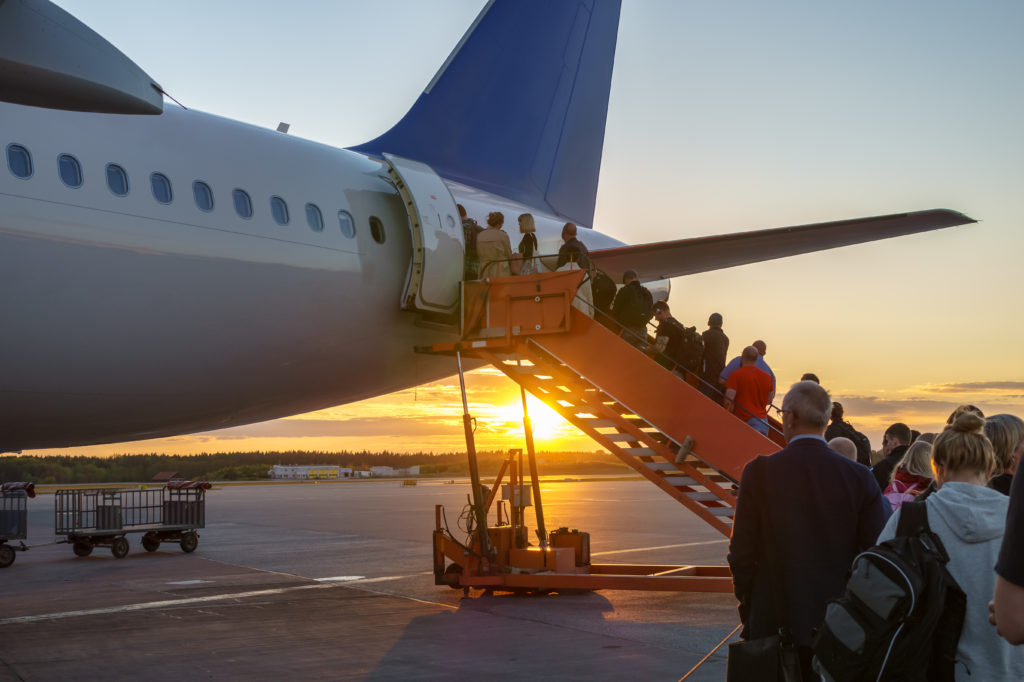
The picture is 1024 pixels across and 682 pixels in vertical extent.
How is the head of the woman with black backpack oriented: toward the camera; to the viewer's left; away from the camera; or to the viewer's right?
away from the camera

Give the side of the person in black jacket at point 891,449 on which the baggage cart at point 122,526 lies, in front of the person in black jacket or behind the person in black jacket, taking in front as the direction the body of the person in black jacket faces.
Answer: in front

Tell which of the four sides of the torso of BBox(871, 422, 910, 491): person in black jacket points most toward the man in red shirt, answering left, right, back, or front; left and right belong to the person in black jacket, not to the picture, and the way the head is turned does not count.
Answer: front

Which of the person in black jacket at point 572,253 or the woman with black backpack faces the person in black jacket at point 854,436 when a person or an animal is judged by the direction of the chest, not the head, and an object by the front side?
the woman with black backpack

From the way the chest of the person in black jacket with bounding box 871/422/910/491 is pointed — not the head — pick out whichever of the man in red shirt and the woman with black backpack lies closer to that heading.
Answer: the man in red shirt

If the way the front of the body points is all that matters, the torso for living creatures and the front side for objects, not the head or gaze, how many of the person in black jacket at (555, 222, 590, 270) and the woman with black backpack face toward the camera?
0

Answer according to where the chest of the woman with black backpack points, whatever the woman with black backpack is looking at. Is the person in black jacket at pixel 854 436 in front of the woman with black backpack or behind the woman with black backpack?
in front

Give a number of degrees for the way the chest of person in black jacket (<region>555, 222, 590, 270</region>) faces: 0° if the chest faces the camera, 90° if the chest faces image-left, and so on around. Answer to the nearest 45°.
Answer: approximately 135°

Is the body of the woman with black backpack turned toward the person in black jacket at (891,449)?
yes

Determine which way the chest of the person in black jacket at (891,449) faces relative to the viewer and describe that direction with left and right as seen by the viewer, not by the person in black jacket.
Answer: facing away from the viewer and to the left of the viewer

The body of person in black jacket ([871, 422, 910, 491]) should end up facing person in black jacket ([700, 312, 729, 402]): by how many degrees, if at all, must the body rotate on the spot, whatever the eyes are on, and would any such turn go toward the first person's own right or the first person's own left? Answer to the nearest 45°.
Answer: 0° — they already face them

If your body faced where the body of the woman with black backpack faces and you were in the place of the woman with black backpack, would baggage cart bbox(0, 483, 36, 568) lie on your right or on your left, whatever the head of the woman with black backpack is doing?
on your left

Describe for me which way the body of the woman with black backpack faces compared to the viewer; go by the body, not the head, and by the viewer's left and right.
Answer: facing away from the viewer

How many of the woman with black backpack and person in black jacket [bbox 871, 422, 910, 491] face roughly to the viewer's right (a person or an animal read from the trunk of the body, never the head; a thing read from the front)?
0
